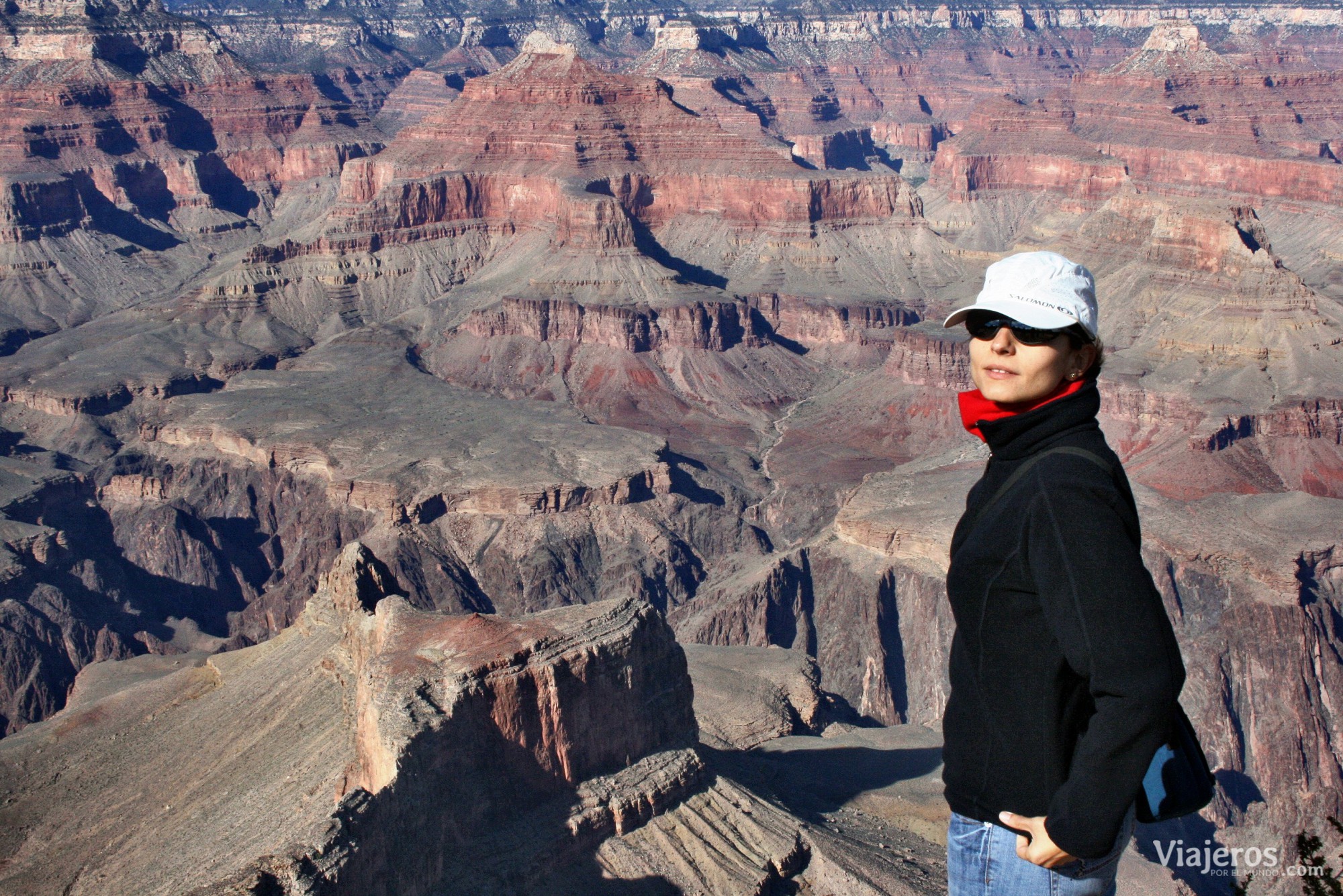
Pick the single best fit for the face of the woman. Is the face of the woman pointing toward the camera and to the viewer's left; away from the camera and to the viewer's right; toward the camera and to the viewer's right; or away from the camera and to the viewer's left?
toward the camera and to the viewer's left

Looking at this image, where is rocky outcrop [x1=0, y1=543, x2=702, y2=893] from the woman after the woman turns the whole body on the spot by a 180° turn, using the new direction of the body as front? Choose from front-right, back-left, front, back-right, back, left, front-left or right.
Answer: left

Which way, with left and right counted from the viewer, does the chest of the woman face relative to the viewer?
facing the viewer and to the left of the viewer
